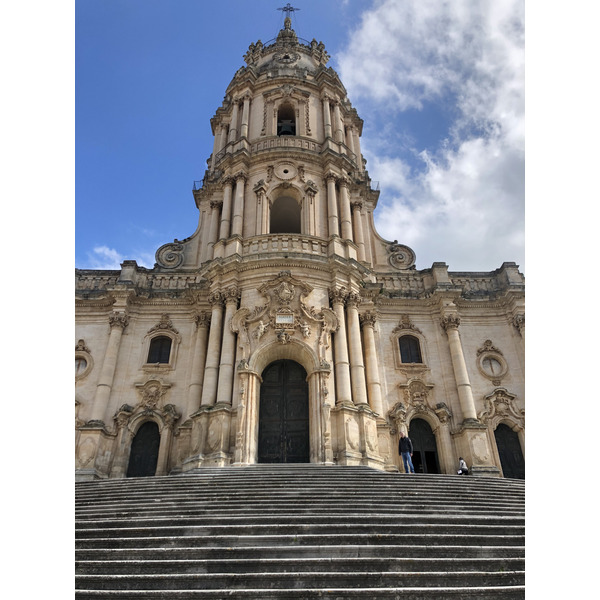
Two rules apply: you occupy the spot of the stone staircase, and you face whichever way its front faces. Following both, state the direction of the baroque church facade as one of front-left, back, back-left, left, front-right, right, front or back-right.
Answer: back

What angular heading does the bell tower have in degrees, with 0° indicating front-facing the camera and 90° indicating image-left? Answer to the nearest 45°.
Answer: approximately 0°

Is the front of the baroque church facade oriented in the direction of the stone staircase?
yes

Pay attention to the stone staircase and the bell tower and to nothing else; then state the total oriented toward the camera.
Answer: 2

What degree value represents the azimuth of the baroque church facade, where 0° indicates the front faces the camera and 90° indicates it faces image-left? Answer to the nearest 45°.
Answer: approximately 0°
